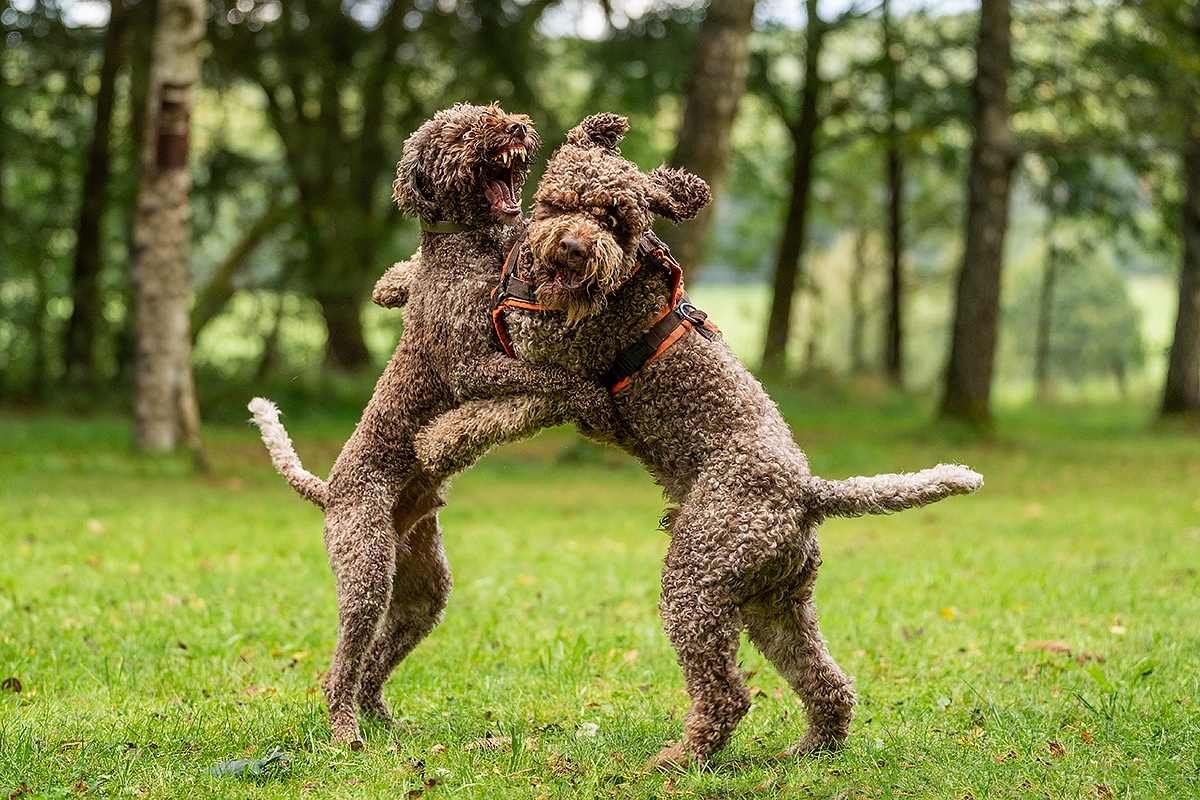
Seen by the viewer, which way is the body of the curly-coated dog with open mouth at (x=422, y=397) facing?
to the viewer's right

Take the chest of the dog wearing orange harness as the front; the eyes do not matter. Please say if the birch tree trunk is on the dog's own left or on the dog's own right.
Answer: on the dog's own right

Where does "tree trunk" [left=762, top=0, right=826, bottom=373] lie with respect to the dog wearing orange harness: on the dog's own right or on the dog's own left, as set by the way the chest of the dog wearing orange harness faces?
on the dog's own right

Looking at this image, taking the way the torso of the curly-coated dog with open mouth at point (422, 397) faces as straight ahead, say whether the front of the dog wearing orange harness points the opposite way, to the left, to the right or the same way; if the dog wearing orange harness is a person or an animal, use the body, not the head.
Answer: the opposite way

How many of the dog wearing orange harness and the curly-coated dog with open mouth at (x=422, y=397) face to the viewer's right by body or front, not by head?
1

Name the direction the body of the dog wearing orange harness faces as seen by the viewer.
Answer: to the viewer's left
